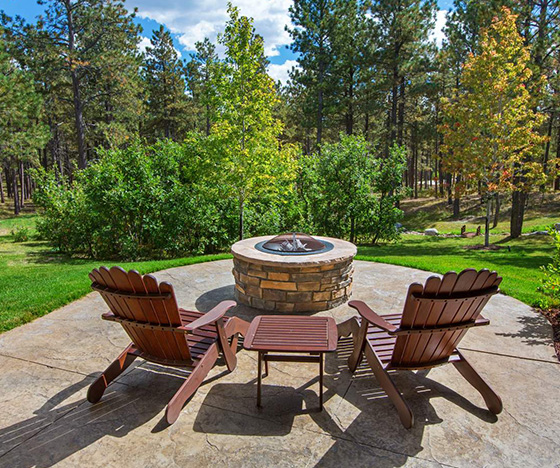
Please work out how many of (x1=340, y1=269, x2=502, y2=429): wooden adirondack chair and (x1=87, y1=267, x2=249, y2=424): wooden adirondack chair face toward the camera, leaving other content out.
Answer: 0

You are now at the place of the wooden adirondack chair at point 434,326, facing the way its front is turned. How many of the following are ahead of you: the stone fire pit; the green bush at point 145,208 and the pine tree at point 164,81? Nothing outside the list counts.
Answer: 3

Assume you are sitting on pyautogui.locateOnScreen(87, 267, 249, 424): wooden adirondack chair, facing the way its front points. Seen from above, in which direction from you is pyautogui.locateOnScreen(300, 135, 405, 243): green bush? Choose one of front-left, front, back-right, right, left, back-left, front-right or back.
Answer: front

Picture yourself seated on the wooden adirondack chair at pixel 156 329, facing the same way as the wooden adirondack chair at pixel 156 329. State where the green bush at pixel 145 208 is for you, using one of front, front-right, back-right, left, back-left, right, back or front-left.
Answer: front-left

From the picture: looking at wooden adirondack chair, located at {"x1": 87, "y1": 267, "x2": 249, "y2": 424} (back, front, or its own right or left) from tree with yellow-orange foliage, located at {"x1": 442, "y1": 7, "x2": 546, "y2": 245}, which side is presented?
front

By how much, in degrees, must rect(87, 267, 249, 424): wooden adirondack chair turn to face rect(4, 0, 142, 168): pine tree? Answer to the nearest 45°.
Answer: approximately 45° to its left

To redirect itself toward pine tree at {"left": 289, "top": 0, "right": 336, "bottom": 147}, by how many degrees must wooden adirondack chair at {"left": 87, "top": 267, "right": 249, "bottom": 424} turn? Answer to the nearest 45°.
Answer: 0° — it already faces it

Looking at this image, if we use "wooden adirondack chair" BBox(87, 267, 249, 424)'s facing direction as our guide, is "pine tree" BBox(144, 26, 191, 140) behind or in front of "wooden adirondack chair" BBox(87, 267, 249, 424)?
in front

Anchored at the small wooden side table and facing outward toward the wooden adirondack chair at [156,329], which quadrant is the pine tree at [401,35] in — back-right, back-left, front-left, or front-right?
back-right

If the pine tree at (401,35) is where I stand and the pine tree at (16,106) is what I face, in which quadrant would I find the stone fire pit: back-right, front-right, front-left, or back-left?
front-left

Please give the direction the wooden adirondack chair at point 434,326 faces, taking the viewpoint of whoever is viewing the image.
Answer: facing away from the viewer and to the left of the viewer

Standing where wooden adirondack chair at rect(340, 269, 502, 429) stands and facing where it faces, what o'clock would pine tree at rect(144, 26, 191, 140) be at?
The pine tree is roughly at 12 o'clock from the wooden adirondack chair.

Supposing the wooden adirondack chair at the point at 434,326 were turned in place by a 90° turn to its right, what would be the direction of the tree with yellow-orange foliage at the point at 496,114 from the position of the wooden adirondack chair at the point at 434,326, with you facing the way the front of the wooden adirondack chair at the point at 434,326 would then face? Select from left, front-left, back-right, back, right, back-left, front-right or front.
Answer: front-left

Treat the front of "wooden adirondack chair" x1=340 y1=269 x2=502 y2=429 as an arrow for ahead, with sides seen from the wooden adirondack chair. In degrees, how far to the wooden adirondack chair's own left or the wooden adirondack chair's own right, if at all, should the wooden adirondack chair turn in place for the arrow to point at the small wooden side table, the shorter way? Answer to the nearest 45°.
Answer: approximately 45° to the wooden adirondack chair's own left

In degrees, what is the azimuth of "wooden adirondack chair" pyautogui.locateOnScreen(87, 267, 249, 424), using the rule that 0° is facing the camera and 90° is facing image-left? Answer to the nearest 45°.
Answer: approximately 225°

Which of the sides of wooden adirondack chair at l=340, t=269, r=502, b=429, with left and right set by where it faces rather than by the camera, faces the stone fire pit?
front
